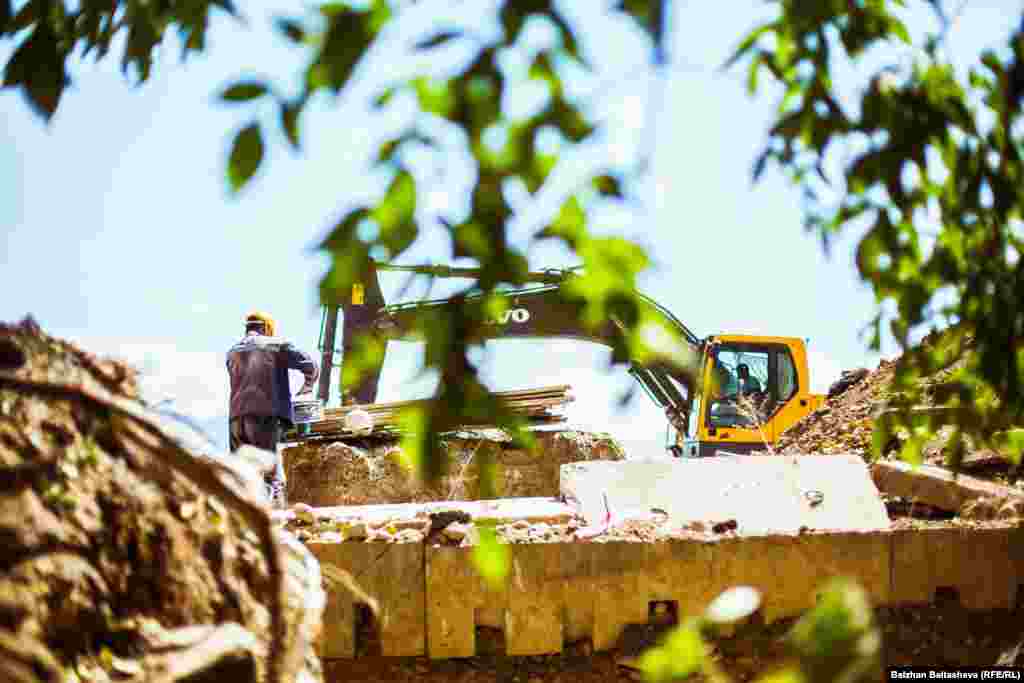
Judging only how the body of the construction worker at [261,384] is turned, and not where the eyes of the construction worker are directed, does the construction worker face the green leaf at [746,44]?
no

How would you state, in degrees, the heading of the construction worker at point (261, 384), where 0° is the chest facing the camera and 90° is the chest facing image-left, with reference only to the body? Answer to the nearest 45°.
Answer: approximately 225°

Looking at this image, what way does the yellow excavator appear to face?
to the viewer's left

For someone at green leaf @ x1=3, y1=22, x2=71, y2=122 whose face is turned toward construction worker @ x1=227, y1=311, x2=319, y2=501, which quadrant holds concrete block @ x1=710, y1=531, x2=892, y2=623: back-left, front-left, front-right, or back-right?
front-right

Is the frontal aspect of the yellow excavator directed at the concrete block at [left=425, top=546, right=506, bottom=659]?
no

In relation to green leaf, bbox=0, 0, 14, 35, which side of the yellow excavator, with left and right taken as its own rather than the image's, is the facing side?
left

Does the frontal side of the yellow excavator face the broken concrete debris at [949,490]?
no

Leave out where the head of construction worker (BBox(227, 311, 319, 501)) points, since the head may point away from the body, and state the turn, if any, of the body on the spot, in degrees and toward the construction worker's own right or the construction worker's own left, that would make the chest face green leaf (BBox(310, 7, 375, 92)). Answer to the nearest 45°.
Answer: approximately 135° to the construction worker's own right

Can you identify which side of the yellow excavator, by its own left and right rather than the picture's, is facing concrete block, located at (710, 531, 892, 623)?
left

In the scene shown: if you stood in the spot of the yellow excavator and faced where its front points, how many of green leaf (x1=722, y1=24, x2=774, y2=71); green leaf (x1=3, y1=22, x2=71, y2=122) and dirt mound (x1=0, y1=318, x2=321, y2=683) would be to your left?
3

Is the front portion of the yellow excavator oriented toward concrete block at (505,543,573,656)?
no

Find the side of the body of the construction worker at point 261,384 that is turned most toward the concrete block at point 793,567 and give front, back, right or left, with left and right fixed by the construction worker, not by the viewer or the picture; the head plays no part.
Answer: right

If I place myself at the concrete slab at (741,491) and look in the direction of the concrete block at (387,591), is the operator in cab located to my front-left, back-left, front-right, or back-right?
back-right

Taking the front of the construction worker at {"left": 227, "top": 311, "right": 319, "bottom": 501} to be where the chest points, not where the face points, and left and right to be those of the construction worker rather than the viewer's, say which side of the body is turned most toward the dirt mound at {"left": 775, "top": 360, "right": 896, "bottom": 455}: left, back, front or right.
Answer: front

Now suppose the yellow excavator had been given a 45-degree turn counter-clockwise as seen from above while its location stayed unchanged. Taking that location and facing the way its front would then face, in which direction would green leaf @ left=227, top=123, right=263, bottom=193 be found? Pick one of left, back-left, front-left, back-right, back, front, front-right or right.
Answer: front-left
